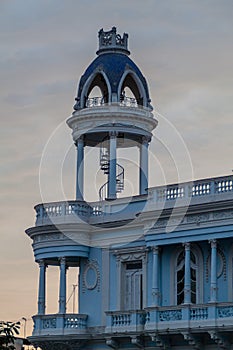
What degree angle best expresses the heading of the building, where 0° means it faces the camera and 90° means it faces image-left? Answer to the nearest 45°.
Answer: approximately 45°
